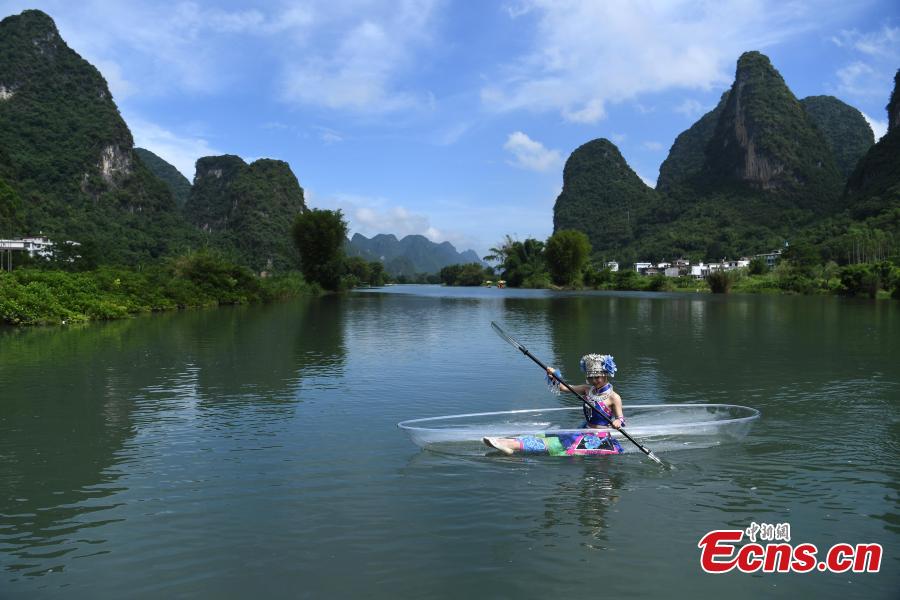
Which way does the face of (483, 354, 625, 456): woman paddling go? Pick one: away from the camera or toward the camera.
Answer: toward the camera

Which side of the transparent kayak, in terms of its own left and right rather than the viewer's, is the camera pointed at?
left

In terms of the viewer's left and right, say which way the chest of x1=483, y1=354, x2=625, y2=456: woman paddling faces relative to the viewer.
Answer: facing the viewer and to the left of the viewer
